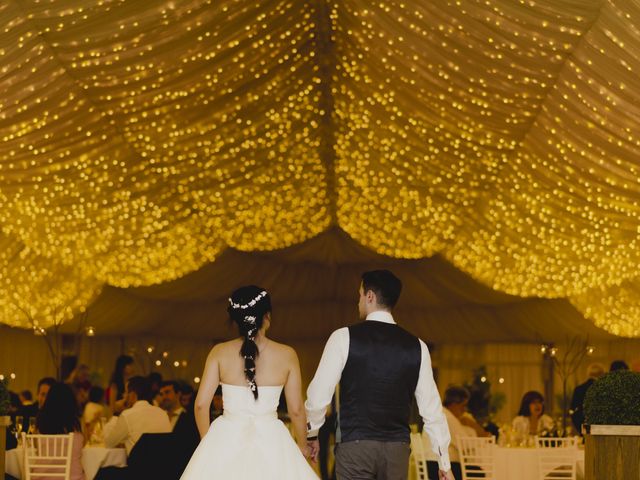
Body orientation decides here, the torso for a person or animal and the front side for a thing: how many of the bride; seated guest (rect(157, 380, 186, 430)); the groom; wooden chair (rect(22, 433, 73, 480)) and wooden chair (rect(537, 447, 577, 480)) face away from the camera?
4

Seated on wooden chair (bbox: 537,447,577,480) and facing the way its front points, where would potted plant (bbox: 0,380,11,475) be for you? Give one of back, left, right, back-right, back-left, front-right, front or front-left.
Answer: back-left

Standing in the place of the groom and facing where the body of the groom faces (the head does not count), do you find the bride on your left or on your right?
on your left

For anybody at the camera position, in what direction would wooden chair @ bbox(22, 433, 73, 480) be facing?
facing away from the viewer

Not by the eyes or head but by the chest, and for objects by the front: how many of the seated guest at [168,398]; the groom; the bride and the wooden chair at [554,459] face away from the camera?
3

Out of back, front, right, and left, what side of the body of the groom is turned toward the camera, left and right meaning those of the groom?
back

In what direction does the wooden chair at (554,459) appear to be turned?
away from the camera

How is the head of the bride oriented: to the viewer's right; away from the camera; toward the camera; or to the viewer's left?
away from the camera

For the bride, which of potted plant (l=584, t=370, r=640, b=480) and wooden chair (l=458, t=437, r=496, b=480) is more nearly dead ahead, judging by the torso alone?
the wooden chair

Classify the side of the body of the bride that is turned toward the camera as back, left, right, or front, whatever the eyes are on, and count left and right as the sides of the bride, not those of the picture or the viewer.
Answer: back

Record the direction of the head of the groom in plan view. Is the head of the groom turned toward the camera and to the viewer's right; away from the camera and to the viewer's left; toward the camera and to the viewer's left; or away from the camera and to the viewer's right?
away from the camera and to the viewer's left
